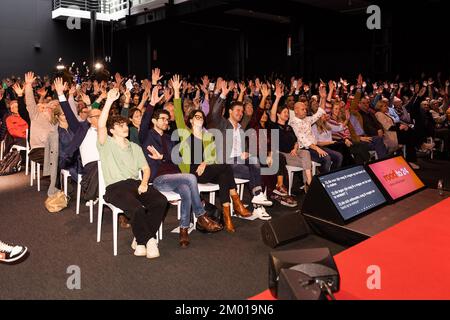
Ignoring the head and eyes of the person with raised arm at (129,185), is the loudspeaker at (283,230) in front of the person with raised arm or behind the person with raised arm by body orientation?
in front

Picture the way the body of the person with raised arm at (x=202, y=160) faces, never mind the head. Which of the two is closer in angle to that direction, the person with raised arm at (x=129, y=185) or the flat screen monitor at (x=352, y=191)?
the flat screen monitor

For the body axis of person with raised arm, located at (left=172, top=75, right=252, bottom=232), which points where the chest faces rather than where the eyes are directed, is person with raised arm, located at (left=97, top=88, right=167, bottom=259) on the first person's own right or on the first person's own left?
on the first person's own right

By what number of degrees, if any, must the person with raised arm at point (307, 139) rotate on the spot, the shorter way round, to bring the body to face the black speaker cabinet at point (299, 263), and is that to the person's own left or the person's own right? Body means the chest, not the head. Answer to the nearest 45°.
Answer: approximately 45° to the person's own right

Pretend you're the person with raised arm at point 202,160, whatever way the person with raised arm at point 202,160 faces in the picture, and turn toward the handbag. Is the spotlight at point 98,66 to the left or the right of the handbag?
right

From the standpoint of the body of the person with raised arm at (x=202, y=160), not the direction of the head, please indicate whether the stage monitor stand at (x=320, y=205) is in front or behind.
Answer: in front

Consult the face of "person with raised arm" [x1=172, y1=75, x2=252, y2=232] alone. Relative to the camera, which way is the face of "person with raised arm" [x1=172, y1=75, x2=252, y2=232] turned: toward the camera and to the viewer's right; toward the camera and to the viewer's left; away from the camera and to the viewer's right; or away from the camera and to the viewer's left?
toward the camera and to the viewer's right

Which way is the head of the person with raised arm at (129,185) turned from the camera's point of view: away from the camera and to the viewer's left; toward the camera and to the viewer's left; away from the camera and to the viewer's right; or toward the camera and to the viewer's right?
toward the camera and to the viewer's right

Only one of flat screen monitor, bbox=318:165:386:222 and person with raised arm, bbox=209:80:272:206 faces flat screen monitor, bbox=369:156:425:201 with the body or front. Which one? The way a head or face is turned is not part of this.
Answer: the person with raised arm

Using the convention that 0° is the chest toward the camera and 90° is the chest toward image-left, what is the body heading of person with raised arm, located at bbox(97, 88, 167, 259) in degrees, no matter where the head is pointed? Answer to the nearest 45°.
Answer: approximately 315°

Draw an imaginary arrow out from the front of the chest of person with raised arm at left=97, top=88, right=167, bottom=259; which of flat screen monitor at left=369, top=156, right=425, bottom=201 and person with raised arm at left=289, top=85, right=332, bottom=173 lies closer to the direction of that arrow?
the flat screen monitor
